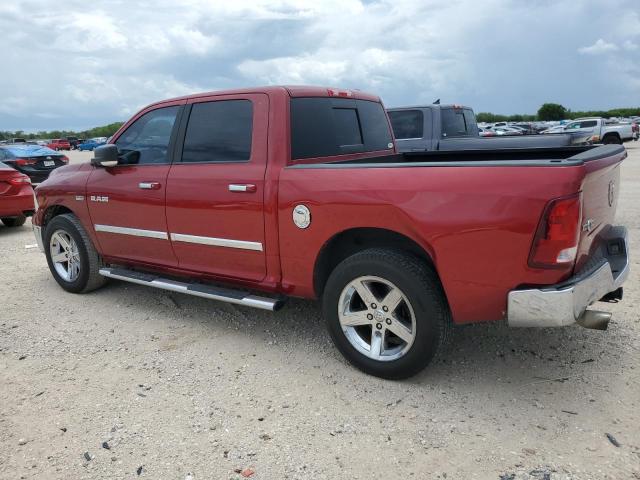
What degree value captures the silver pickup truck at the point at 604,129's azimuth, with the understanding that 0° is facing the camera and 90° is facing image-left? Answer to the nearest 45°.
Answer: approximately 90°

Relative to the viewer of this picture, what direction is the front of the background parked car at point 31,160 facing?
facing away from the viewer and to the left of the viewer

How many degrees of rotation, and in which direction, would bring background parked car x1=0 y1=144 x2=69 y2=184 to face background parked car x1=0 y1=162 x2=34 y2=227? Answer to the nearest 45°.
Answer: approximately 135° to its left

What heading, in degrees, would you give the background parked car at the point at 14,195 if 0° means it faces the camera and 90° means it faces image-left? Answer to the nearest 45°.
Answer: approximately 135°

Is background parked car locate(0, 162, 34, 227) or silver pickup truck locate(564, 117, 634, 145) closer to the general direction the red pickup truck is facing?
the background parked car

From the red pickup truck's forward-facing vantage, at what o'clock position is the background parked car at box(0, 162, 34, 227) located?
The background parked car is roughly at 12 o'clock from the red pickup truck.

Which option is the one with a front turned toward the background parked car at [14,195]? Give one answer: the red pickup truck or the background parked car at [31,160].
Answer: the red pickup truck
